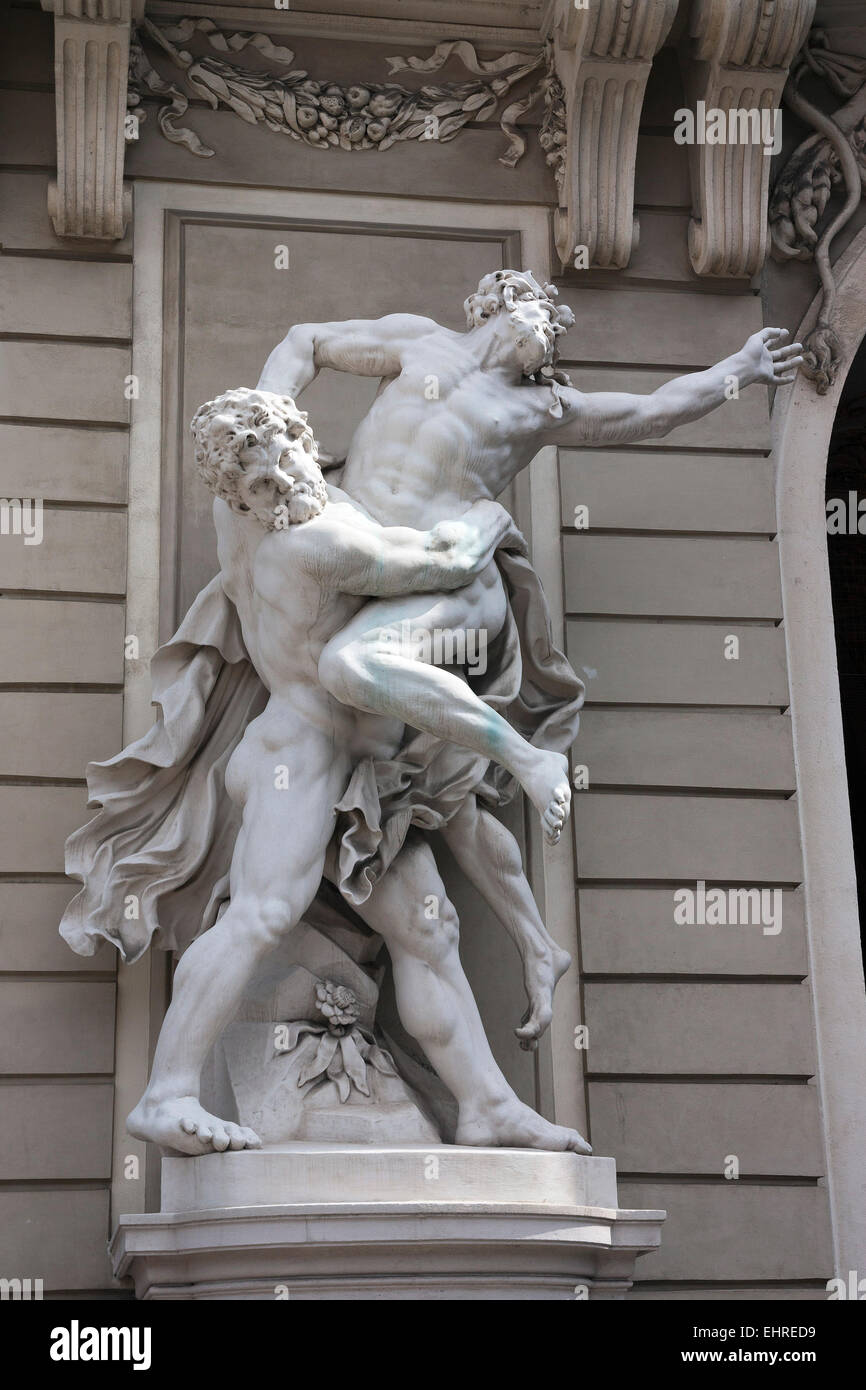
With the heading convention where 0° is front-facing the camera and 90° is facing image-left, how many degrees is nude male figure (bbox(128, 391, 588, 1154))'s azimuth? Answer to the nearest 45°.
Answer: approximately 270°

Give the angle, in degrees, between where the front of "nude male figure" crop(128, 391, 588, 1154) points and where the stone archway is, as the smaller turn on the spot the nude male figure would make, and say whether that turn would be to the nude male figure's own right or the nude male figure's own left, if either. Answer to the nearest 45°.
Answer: approximately 45° to the nude male figure's own left
